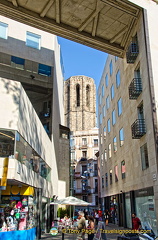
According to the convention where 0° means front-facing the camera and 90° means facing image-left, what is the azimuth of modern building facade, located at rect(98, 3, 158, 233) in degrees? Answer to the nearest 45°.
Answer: approximately 90°

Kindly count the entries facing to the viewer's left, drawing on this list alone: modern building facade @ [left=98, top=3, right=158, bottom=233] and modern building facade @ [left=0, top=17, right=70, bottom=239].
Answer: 1

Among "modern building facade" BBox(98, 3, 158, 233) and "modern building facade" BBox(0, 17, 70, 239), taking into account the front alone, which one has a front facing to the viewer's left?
"modern building facade" BBox(98, 3, 158, 233)

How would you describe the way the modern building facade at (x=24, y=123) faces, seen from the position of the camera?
facing the viewer and to the right of the viewer

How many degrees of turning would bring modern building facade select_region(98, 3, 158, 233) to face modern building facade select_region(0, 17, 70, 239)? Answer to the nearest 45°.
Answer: approximately 45° to its left
